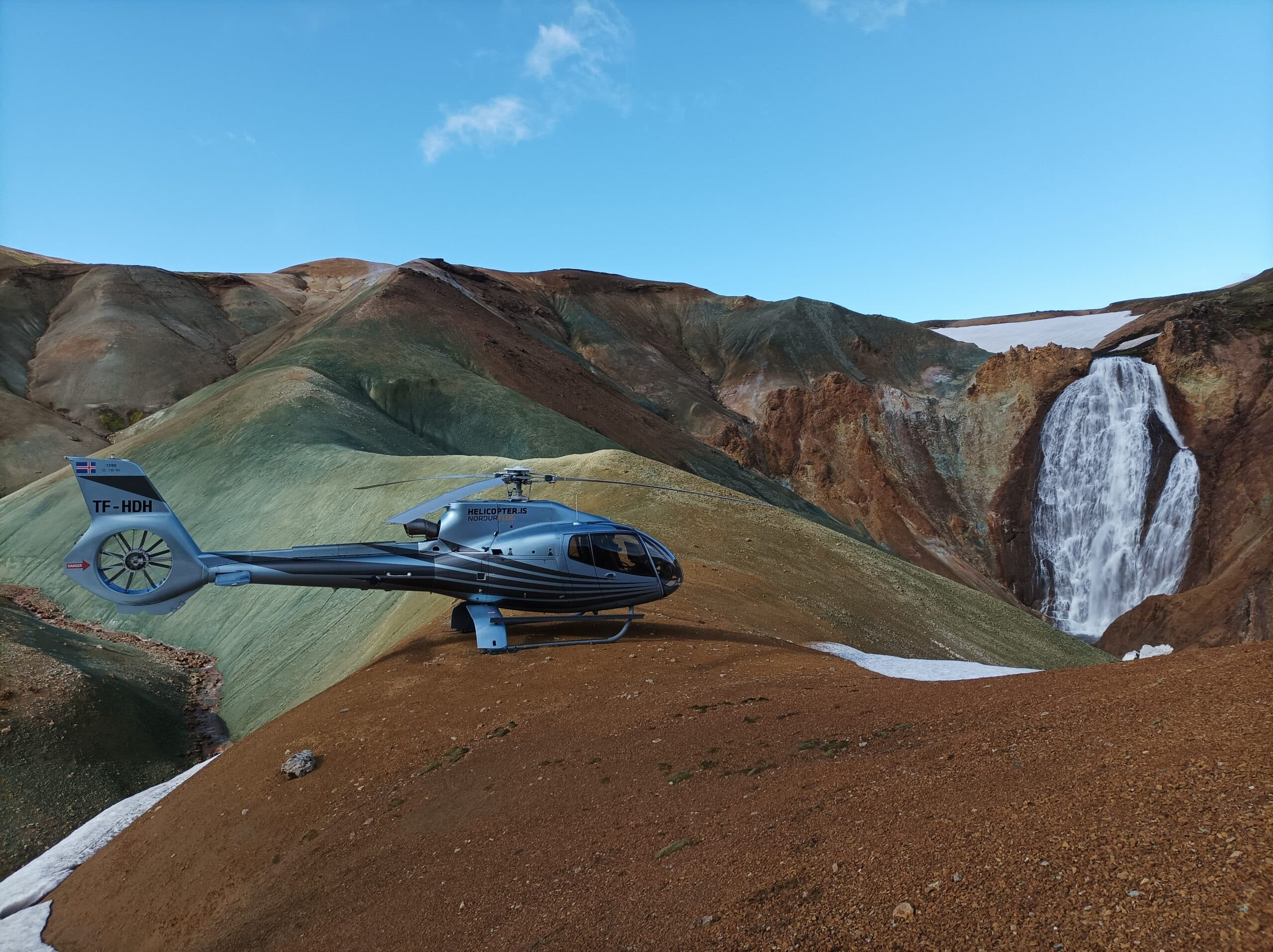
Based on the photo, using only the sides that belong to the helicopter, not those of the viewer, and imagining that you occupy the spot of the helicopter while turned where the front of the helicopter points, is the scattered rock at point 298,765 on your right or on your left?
on your right

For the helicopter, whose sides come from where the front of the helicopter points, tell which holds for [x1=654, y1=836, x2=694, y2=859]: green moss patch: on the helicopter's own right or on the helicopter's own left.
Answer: on the helicopter's own right

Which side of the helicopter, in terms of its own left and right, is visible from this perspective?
right

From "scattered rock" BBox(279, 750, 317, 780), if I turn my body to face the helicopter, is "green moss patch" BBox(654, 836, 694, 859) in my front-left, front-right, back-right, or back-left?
back-right

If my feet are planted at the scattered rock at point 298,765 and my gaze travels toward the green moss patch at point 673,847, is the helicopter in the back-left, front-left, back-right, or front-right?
back-left
